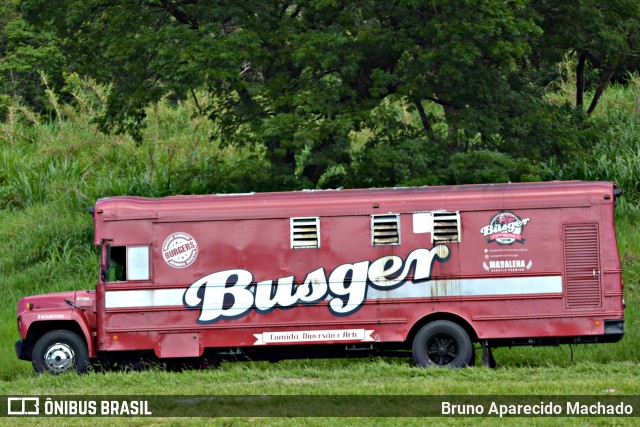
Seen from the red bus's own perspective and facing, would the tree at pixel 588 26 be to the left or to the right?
on its right

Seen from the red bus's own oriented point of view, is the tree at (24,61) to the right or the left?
on its right

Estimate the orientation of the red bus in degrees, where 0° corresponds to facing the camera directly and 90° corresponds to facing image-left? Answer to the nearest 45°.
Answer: approximately 90°

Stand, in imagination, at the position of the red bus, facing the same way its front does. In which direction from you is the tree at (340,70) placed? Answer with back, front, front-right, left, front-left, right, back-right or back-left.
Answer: right
